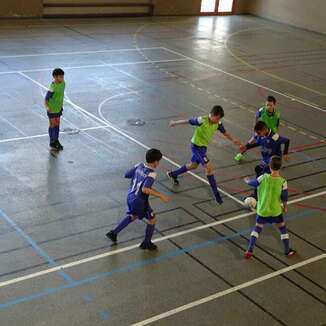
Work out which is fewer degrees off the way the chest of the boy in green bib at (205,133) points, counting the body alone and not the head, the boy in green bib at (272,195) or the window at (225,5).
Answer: the boy in green bib

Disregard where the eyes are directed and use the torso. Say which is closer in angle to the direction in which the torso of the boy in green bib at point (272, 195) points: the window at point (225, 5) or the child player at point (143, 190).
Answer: the window

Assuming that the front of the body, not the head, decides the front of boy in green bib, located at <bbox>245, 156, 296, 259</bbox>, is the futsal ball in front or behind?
in front

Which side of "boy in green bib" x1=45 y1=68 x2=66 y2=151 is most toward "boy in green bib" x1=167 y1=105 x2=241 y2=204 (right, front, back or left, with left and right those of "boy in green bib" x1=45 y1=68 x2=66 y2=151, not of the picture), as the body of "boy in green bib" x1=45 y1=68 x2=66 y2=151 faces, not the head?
front

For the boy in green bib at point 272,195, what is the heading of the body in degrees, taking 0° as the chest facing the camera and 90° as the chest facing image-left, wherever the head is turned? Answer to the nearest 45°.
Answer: approximately 180°

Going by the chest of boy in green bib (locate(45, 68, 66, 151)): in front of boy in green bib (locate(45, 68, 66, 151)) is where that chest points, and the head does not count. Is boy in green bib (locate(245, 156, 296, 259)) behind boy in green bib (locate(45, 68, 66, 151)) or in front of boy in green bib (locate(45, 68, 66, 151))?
in front

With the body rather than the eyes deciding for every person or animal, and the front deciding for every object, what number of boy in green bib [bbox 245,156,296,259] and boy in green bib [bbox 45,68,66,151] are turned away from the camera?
1

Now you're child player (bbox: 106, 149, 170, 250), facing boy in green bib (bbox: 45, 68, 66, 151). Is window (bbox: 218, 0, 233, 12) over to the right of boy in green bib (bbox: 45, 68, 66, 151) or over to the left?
right

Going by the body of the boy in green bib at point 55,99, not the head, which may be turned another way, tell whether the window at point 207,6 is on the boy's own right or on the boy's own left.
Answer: on the boy's own left

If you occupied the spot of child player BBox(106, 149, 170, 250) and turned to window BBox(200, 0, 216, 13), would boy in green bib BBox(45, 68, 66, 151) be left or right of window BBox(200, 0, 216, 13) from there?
left

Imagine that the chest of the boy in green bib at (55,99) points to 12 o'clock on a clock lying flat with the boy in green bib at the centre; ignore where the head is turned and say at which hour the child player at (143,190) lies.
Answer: The child player is roughly at 1 o'clock from the boy in green bib.
